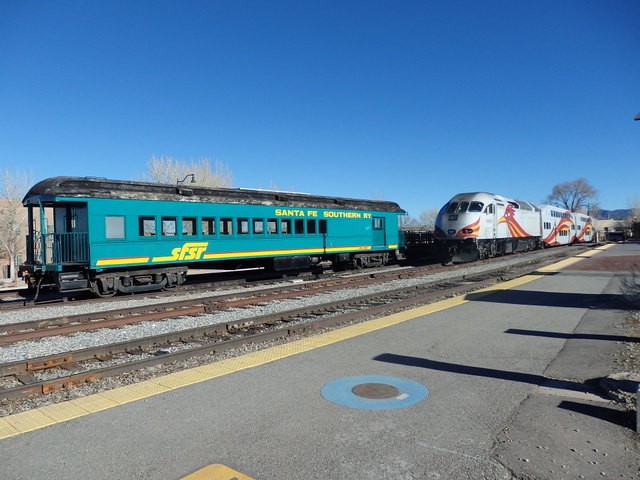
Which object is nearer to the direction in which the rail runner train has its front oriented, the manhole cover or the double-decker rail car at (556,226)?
the manhole cover

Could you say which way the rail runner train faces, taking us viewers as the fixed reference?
facing the viewer and to the left of the viewer

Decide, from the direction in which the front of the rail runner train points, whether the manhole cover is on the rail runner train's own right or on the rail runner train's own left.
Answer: on the rail runner train's own left
